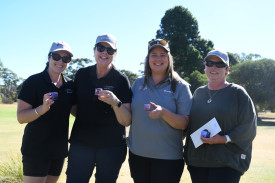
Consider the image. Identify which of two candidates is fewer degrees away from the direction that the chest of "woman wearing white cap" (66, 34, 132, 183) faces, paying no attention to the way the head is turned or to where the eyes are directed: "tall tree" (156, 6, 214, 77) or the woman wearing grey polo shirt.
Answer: the woman wearing grey polo shirt

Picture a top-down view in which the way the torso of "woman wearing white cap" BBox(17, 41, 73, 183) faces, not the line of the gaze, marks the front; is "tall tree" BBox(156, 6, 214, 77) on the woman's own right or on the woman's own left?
on the woman's own left

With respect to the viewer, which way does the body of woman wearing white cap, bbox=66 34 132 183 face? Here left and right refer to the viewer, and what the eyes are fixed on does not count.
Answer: facing the viewer

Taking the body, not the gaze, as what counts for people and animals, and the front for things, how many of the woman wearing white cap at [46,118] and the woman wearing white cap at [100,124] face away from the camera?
0

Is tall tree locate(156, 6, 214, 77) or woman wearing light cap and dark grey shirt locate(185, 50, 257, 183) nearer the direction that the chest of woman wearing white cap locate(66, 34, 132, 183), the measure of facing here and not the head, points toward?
the woman wearing light cap and dark grey shirt

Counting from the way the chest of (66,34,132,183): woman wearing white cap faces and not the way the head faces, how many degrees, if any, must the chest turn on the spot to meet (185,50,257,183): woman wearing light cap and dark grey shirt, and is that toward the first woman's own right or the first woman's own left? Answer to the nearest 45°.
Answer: approximately 90° to the first woman's own left

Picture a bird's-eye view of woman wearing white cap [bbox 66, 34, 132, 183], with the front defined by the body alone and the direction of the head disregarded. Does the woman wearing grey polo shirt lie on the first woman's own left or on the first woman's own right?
on the first woman's own left

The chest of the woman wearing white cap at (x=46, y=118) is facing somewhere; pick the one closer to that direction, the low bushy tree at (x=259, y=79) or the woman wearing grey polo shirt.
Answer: the woman wearing grey polo shirt

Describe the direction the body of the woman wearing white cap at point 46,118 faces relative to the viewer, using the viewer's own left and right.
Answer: facing the viewer and to the right of the viewer

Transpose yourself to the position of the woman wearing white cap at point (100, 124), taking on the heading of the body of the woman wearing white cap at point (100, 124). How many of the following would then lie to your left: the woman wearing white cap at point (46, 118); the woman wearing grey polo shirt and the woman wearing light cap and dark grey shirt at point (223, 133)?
2
